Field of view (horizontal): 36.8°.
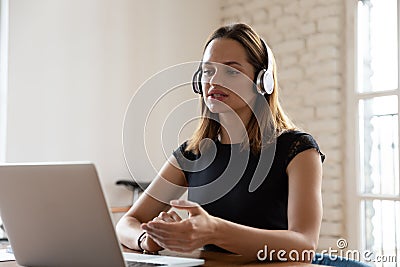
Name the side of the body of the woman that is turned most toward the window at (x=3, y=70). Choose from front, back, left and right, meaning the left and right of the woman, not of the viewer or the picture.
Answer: right

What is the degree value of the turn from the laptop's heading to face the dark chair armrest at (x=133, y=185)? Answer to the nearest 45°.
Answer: approximately 45° to its left

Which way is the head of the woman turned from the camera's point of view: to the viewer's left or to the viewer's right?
to the viewer's left

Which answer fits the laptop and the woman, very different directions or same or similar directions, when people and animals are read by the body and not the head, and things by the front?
very different directions

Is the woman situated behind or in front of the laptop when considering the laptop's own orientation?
in front

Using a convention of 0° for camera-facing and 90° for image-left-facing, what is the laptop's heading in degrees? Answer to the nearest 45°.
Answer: approximately 225°

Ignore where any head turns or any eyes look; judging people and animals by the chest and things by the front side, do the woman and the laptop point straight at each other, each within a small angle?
yes

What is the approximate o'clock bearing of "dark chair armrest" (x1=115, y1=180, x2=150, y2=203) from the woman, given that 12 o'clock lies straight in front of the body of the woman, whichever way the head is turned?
The dark chair armrest is roughly at 4 o'clock from the woman.

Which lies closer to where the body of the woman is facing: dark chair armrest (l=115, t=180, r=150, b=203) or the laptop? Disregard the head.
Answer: the laptop
